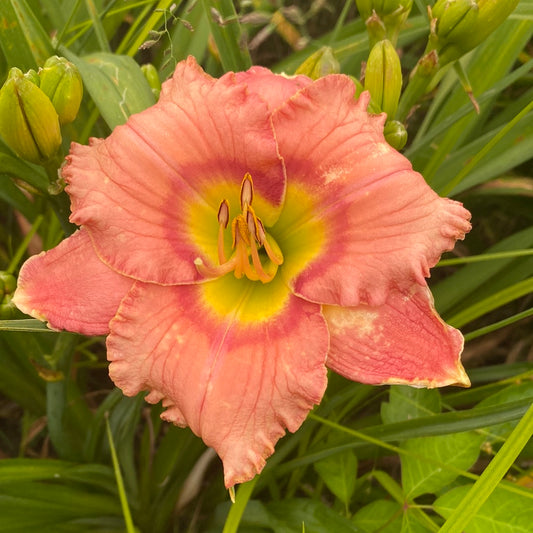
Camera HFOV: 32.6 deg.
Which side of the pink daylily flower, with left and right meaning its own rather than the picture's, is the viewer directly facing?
front
